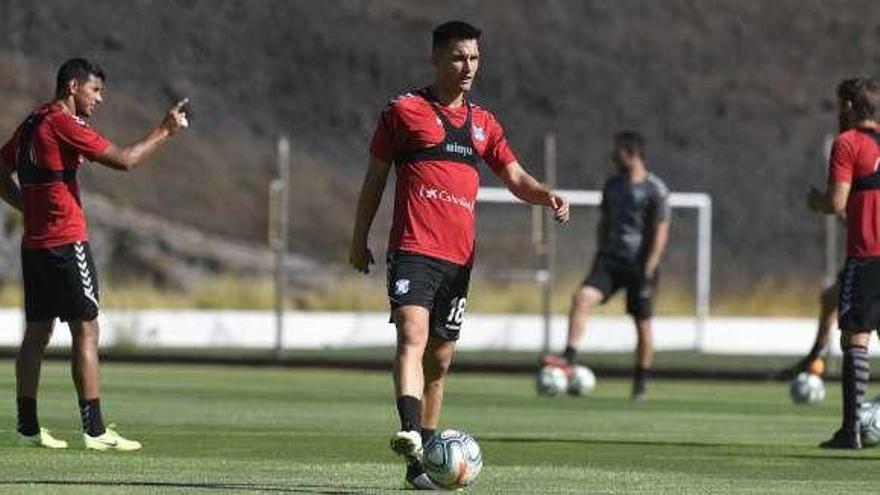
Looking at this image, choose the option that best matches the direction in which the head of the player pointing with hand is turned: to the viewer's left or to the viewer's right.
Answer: to the viewer's right

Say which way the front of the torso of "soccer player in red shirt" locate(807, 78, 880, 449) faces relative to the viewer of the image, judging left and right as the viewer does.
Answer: facing away from the viewer and to the left of the viewer

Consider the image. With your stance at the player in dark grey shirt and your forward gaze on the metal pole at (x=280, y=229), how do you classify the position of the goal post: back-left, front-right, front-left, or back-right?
front-right

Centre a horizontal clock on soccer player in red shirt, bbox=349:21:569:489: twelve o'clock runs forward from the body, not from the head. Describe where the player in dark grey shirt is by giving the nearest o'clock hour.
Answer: The player in dark grey shirt is roughly at 8 o'clock from the soccer player in red shirt.

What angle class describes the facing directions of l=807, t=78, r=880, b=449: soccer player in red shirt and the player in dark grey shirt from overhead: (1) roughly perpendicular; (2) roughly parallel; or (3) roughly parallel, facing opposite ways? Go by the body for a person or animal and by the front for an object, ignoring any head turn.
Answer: roughly perpendicular

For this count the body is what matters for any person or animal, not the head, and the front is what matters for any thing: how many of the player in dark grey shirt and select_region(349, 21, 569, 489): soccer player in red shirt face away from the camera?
0

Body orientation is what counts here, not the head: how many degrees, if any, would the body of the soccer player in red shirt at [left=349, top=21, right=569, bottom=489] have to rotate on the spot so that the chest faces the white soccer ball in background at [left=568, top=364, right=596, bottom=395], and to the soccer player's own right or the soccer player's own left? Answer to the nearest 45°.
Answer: approximately 135° to the soccer player's own left

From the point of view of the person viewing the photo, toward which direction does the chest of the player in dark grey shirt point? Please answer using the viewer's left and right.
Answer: facing the viewer and to the left of the viewer

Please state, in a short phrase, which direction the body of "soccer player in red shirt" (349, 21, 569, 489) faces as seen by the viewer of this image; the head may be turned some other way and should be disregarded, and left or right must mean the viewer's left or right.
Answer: facing the viewer and to the right of the viewer

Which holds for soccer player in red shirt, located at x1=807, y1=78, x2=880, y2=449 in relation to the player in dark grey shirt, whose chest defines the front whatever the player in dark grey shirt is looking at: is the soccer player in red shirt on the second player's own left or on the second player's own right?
on the second player's own left

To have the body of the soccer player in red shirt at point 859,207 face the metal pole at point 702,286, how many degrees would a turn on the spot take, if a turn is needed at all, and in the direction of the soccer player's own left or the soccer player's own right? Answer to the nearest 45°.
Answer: approximately 45° to the soccer player's own right
